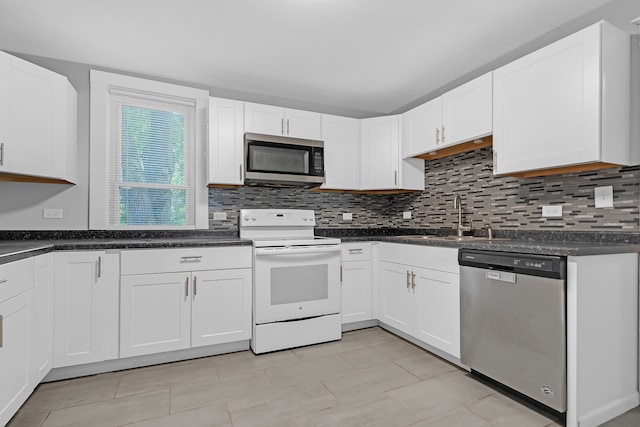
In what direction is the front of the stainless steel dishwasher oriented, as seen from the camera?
facing the viewer and to the left of the viewer

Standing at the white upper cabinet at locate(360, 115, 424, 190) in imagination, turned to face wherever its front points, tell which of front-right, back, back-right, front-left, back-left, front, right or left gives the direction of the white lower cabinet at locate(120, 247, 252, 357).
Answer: front-right

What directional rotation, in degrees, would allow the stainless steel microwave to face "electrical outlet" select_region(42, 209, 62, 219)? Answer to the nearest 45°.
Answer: approximately 90° to its right

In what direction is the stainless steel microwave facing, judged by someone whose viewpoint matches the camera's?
facing the viewer

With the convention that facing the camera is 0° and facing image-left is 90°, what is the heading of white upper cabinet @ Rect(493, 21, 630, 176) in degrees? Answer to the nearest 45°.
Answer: approximately 45°

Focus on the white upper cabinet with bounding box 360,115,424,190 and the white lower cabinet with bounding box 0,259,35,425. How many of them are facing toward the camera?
1

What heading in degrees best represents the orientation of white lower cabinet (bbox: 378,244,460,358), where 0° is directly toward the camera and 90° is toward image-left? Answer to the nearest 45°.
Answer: approximately 45°

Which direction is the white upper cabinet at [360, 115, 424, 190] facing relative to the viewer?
toward the camera

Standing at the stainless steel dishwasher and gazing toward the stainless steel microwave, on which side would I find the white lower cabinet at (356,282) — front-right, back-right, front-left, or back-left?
front-right

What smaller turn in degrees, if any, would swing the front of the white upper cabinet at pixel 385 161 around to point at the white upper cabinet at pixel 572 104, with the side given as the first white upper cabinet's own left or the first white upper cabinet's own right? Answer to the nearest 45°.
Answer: approximately 45° to the first white upper cabinet's own left

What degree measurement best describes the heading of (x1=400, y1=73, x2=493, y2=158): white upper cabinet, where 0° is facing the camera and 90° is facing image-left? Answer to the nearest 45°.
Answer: approximately 45°

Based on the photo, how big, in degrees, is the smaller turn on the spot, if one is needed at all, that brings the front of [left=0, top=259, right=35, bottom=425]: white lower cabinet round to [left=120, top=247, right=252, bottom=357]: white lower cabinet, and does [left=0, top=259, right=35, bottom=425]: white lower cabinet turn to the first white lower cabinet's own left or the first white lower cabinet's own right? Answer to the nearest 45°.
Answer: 0° — it already faces it

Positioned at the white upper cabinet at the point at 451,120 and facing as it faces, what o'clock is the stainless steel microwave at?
The stainless steel microwave is roughly at 1 o'clock from the white upper cabinet.

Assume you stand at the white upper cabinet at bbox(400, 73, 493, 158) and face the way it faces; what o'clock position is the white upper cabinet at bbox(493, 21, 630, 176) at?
the white upper cabinet at bbox(493, 21, 630, 176) is roughly at 9 o'clock from the white upper cabinet at bbox(400, 73, 493, 158).

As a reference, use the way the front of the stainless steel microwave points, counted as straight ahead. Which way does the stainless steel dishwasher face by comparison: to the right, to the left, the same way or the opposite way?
to the right

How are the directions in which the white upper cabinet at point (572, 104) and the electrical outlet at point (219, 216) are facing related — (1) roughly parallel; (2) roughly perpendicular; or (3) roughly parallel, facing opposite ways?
roughly perpendicular

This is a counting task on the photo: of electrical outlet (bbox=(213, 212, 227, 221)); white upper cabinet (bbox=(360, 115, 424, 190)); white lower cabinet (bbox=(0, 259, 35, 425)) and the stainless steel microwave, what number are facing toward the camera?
3

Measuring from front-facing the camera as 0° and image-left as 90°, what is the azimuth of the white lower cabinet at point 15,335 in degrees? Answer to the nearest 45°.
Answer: approximately 270°
